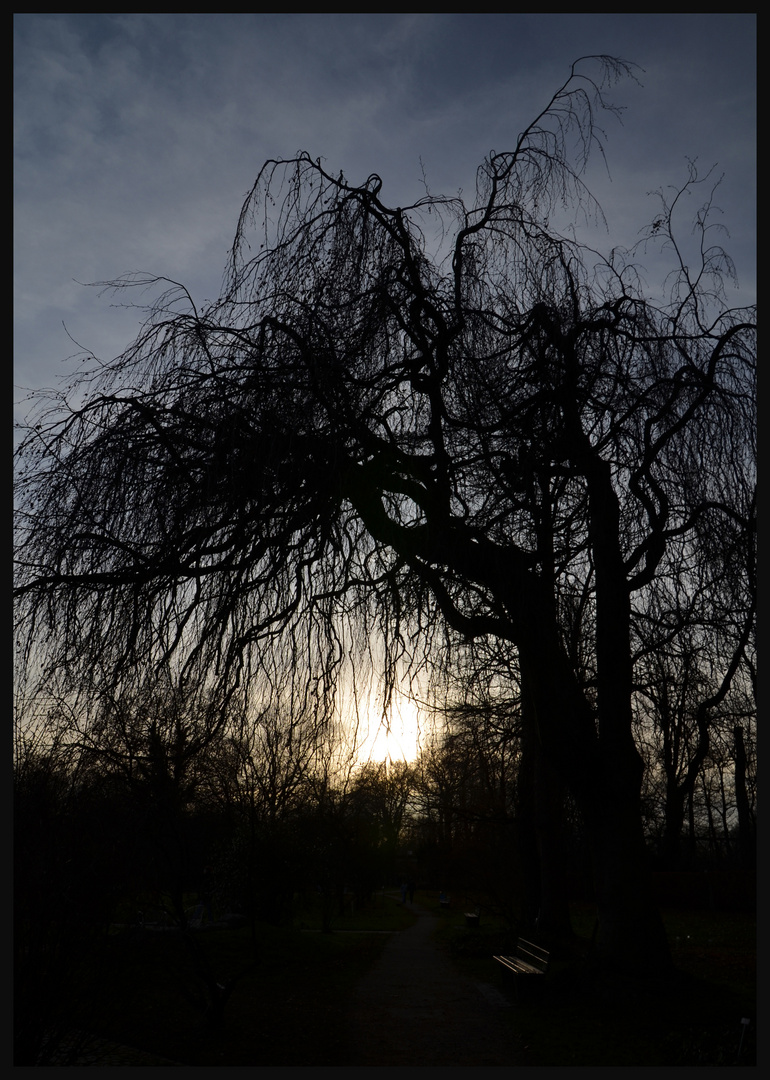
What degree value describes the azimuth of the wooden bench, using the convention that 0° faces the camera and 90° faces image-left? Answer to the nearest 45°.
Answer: approximately 90°
